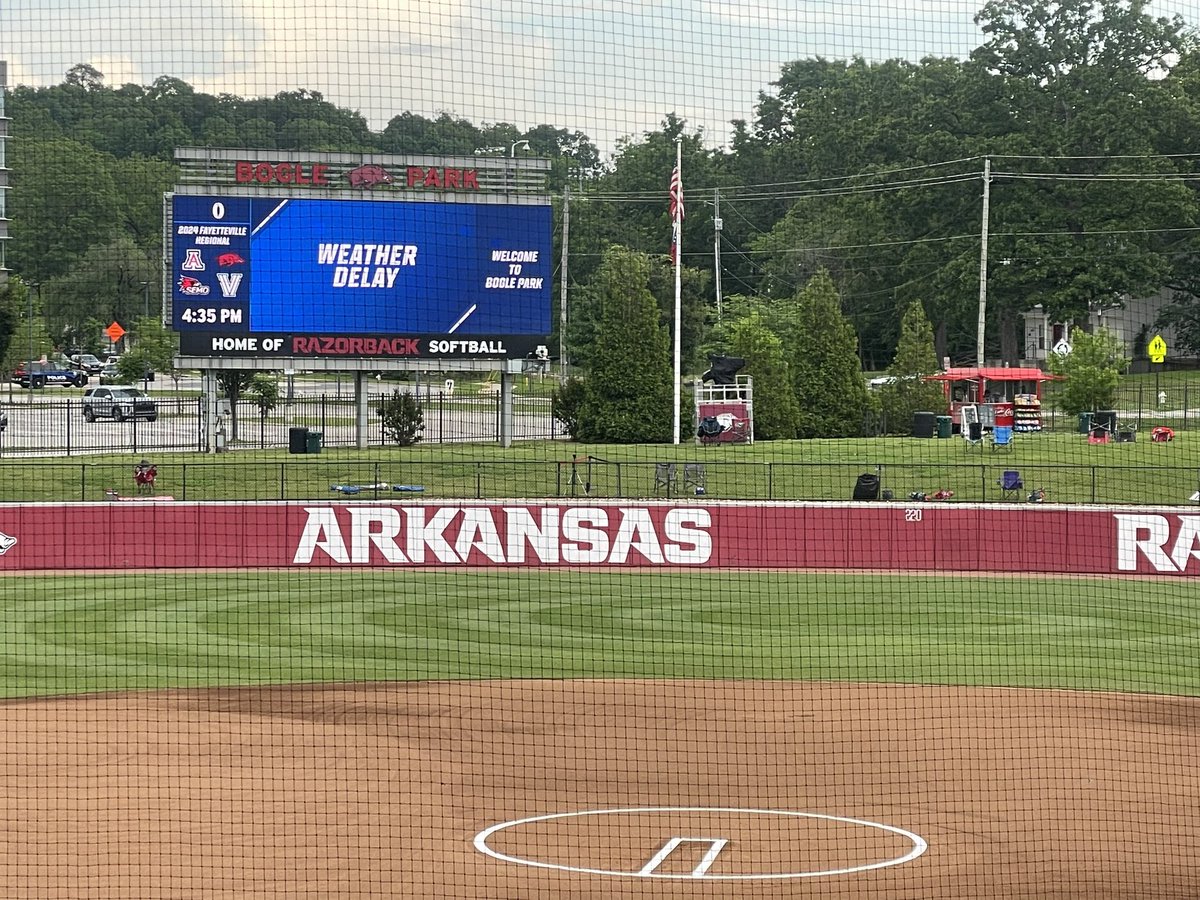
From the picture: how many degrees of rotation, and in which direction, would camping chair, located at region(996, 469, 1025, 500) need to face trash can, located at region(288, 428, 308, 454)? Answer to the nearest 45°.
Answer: approximately 90° to its right

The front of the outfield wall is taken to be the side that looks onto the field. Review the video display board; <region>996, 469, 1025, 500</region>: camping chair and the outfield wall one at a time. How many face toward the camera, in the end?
3

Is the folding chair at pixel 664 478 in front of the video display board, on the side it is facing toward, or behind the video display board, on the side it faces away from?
in front

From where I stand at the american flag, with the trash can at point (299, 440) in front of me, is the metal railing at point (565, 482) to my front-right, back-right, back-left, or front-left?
front-left

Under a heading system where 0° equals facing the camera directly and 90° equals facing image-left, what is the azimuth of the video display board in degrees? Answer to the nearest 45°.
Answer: approximately 0°

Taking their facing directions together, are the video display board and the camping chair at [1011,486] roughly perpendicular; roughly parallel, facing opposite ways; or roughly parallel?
roughly parallel

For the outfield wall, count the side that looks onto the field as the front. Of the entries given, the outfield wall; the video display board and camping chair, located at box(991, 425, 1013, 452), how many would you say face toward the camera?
3

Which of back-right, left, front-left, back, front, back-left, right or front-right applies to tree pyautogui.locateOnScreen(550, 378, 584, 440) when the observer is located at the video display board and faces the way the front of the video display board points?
back-left

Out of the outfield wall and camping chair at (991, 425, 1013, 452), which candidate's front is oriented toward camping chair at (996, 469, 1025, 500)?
camping chair at (991, 425, 1013, 452)

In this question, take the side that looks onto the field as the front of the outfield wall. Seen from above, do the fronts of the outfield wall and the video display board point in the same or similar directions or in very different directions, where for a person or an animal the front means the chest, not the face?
same or similar directions

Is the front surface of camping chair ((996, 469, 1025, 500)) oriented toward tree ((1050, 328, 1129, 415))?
no

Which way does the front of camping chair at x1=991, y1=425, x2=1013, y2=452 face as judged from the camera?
facing the viewer

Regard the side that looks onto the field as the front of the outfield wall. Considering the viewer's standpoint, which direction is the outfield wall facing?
facing the viewer
